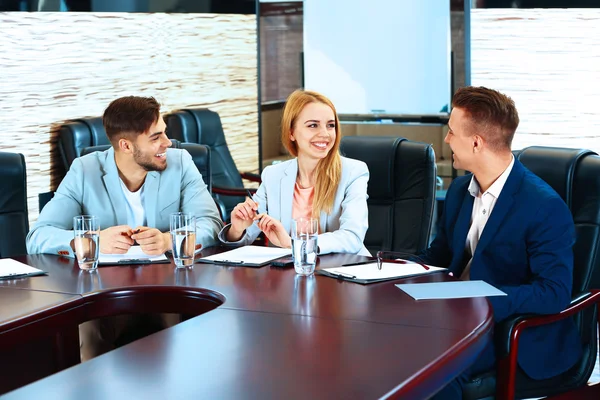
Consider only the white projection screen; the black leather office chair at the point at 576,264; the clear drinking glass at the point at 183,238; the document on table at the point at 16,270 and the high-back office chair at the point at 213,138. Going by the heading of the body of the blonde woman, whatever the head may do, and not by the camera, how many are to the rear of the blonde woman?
2

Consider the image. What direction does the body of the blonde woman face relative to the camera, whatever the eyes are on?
toward the camera

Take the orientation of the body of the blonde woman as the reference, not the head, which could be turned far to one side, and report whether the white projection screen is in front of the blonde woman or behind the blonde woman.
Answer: behind

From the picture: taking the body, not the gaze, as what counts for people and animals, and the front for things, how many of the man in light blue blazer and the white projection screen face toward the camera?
2

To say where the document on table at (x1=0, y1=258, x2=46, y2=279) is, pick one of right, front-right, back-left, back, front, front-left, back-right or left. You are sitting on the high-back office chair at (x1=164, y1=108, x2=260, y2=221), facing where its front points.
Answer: front-right

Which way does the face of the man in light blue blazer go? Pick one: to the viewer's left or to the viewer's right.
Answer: to the viewer's right

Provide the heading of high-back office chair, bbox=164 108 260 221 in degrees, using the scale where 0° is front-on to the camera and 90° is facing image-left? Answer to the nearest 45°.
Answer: approximately 315°

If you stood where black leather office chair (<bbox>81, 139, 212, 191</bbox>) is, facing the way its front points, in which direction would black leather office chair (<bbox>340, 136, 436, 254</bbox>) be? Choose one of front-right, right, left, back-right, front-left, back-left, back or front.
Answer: front-left

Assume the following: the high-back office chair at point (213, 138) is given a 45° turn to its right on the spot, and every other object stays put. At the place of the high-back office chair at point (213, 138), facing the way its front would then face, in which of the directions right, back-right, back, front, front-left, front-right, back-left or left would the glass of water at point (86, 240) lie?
front

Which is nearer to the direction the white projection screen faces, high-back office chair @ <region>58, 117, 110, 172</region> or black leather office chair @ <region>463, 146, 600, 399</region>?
the black leather office chair

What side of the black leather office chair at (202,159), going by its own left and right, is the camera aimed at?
front

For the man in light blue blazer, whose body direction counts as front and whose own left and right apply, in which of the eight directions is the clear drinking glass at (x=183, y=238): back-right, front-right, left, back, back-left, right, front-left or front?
front
